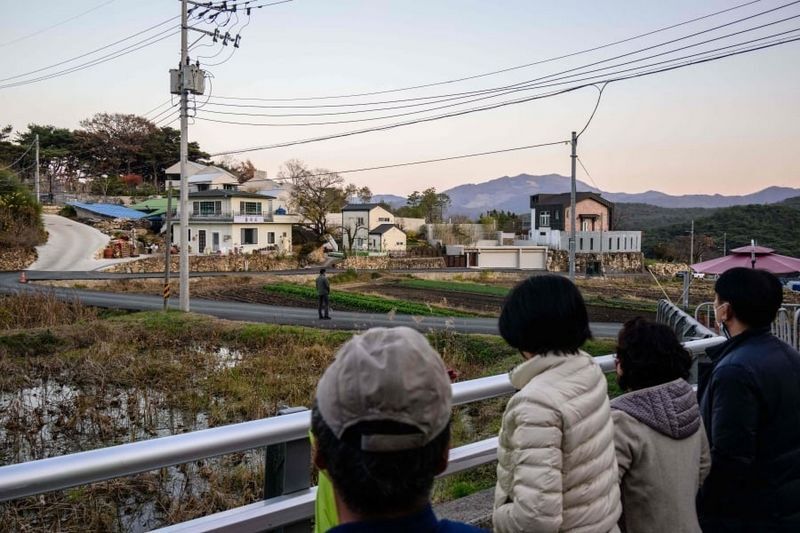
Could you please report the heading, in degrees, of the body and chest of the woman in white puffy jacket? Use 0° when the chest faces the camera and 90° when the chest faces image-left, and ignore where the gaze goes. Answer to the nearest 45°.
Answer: approximately 135°

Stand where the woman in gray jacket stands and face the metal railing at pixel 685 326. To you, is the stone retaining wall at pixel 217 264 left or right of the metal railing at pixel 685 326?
left

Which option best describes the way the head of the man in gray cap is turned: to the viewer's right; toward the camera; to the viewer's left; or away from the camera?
away from the camera

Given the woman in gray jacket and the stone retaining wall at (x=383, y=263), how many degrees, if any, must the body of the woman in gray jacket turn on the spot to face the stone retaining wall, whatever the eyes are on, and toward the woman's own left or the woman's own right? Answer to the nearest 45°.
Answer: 0° — they already face it

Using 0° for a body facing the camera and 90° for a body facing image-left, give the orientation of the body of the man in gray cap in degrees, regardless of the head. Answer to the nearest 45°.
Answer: approximately 180°

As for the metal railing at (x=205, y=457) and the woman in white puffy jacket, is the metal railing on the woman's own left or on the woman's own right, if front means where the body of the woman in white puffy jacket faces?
on the woman's own left

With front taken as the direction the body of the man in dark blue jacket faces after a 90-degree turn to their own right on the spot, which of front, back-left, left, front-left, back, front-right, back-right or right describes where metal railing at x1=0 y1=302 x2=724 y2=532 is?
back

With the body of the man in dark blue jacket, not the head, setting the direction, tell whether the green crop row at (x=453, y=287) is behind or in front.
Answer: in front

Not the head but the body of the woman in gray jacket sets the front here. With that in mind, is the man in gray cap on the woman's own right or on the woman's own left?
on the woman's own left

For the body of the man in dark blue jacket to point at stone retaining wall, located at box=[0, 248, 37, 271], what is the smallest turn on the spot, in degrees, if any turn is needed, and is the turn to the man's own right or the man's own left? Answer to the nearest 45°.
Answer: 0° — they already face it

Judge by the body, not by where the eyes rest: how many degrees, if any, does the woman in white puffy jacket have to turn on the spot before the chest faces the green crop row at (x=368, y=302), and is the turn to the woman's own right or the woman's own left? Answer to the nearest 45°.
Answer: approximately 45° to the woman's own right

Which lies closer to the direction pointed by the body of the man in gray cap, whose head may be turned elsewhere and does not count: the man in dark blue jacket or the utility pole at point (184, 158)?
the utility pole
